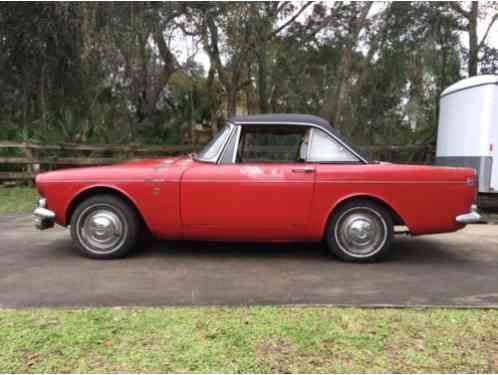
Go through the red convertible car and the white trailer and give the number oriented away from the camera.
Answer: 0

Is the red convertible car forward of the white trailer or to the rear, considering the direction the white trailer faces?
forward

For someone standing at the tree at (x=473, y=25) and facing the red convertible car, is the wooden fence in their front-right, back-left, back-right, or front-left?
front-right

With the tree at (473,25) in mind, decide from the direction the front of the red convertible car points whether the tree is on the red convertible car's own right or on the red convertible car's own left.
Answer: on the red convertible car's own right

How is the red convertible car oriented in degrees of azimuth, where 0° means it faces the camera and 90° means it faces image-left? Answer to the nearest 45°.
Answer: approximately 90°

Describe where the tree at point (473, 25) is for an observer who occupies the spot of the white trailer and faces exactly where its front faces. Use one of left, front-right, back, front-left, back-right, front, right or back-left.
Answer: back-right

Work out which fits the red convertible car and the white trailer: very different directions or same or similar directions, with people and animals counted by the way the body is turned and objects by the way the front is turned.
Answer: same or similar directions

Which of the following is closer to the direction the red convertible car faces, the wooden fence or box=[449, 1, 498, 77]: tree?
the wooden fence

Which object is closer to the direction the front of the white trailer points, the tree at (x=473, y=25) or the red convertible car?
the red convertible car

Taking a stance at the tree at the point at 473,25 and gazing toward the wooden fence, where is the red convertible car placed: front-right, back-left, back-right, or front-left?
front-left

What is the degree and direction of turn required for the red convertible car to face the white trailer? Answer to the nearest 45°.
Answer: approximately 135° to its right
